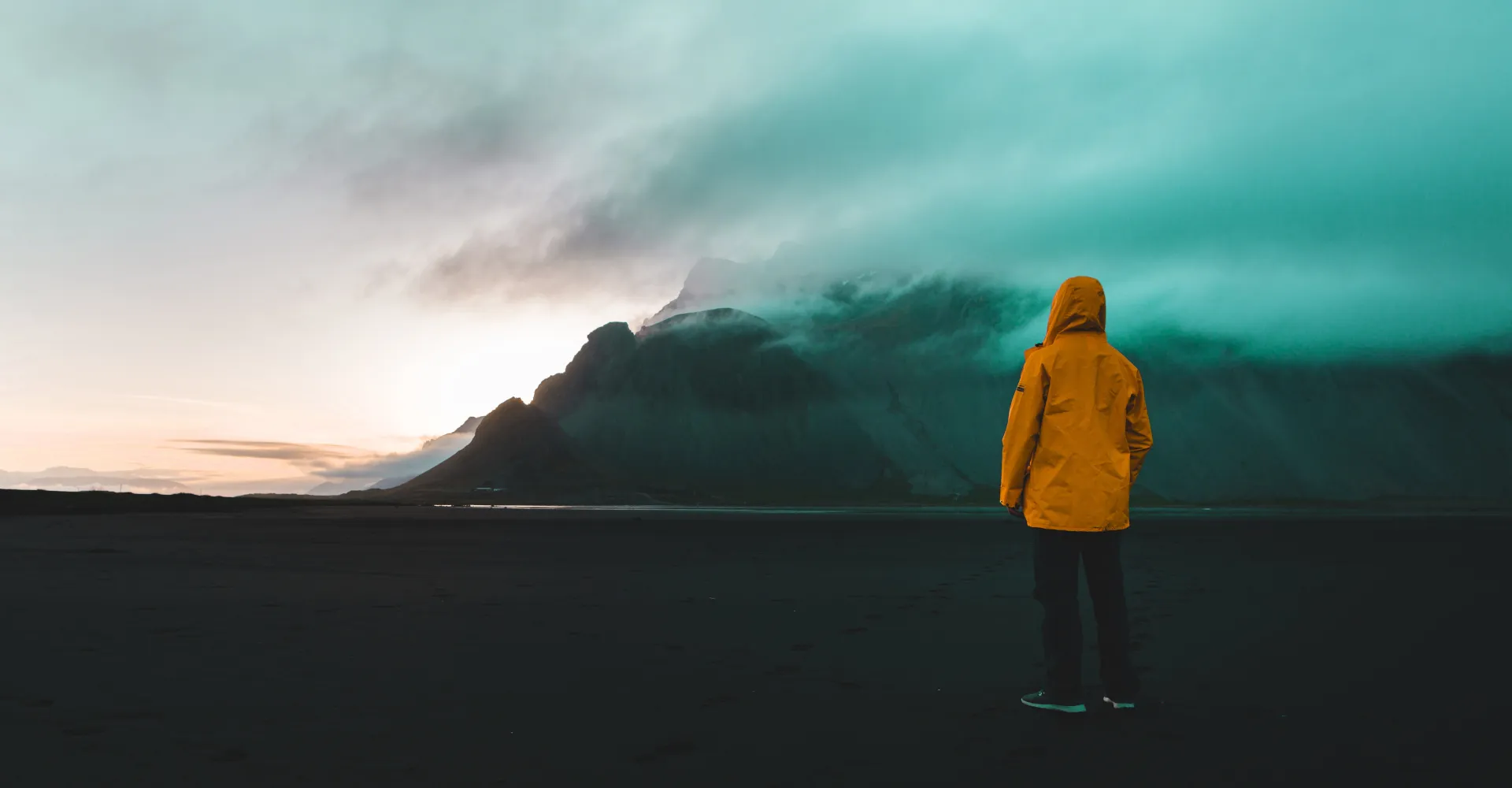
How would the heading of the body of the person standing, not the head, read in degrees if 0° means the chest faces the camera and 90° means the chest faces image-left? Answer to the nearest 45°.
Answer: approximately 135°

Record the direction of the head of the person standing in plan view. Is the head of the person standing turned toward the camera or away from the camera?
away from the camera
